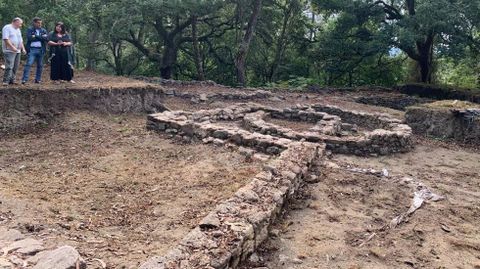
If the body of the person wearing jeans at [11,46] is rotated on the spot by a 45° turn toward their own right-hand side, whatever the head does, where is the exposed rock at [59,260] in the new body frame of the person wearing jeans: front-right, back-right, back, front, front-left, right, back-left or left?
front

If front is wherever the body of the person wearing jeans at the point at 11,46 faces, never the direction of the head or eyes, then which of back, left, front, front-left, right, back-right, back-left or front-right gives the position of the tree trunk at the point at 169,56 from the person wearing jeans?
left

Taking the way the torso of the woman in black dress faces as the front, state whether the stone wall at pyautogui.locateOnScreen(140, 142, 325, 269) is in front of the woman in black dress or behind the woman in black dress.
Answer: in front

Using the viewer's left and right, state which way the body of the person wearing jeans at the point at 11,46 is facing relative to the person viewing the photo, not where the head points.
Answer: facing the viewer and to the right of the viewer

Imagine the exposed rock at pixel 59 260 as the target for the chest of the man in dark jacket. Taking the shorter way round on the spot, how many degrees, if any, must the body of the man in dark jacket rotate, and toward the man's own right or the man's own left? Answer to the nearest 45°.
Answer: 0° — they already face it

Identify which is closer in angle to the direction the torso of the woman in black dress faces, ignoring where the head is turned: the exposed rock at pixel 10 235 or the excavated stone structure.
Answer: the exposed rock

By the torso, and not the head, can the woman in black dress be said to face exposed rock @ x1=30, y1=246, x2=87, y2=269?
yes

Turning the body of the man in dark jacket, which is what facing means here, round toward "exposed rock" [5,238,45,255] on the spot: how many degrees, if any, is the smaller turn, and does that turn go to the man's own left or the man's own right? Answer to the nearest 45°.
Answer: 0° — they already face it

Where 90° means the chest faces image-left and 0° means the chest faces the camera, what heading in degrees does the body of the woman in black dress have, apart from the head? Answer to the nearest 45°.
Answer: approximately 0°

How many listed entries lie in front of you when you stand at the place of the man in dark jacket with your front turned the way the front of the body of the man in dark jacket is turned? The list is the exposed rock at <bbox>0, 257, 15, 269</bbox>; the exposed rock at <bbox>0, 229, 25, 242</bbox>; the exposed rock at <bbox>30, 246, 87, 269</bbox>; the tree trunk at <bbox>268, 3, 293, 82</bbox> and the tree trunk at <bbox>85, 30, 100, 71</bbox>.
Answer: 3

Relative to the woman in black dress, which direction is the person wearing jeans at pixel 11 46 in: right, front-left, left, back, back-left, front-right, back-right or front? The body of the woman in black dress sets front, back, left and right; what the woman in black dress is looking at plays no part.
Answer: front-right

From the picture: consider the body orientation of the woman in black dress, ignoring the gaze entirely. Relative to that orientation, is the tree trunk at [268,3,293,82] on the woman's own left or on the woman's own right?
on the woman's own left

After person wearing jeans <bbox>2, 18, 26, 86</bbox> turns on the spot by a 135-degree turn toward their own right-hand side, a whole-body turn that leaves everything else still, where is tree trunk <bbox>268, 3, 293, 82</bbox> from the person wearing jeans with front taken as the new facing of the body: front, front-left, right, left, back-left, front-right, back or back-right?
back-right

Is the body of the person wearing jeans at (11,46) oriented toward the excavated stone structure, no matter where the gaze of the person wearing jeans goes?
yes

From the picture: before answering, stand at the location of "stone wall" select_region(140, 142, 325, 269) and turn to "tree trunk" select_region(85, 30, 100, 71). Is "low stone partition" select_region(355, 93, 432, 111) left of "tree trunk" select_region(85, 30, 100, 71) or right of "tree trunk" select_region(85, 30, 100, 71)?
right

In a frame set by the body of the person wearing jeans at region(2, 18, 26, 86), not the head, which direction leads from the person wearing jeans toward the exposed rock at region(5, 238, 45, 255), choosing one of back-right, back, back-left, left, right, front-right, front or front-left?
front-right
